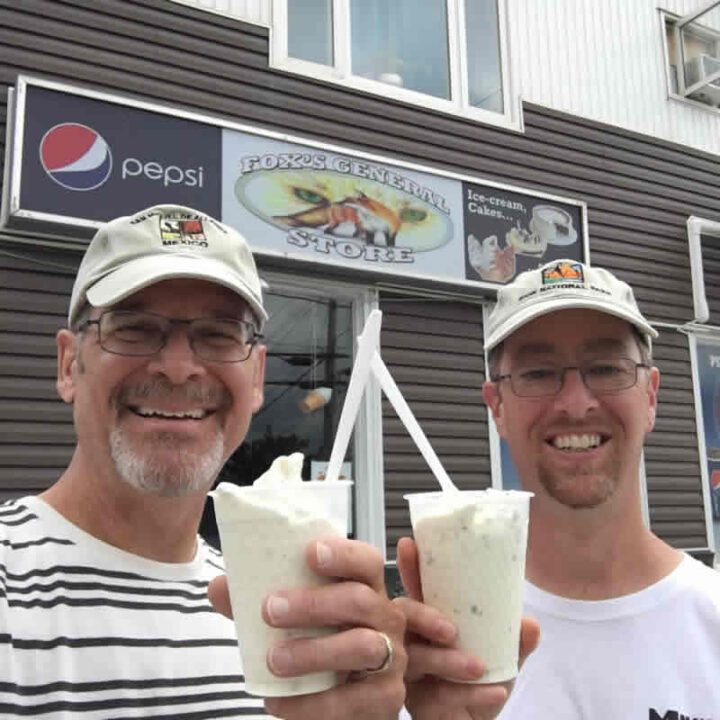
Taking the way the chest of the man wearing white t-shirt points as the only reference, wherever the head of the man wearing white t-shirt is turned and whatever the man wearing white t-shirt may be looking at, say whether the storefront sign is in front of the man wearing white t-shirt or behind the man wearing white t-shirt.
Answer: behind

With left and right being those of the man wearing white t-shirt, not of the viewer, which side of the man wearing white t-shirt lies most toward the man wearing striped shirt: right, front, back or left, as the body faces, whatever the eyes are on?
right

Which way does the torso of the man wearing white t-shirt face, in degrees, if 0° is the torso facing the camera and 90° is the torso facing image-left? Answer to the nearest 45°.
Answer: approximately 0°

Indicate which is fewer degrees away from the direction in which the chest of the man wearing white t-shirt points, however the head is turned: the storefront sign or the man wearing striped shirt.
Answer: the man wearing striped shirt

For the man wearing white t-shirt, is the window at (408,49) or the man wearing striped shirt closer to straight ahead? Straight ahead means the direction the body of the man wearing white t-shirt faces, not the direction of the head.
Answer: the man wearing striped shirt

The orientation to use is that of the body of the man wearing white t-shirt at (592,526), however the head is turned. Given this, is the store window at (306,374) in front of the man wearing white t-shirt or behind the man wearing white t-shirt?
behind

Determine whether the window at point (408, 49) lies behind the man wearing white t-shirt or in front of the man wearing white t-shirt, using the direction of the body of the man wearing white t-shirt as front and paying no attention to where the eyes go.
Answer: behind
